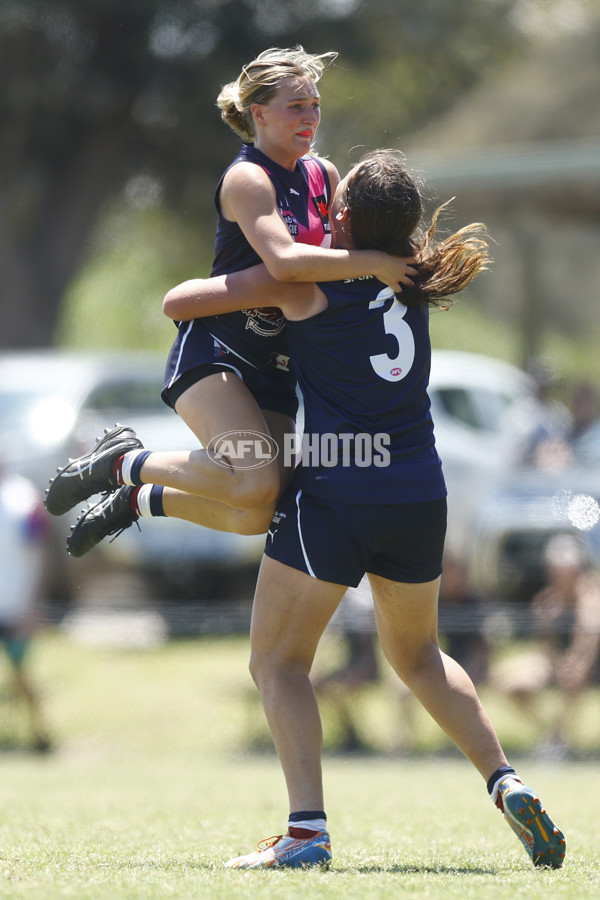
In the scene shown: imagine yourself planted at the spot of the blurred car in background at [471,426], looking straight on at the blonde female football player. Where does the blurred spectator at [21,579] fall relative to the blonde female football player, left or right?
right

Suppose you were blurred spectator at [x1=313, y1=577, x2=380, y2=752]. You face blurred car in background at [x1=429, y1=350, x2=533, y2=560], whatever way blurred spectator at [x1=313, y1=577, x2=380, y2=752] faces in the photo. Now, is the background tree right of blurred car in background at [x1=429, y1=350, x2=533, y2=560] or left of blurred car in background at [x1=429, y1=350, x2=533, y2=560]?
left

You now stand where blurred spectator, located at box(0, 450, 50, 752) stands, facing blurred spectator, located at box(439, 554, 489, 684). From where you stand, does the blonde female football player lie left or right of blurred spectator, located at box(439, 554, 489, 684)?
right

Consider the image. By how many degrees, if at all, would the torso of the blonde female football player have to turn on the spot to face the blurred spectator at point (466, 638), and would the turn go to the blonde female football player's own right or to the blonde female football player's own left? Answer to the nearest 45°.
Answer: approximately 135° to the blonde female football player's own left

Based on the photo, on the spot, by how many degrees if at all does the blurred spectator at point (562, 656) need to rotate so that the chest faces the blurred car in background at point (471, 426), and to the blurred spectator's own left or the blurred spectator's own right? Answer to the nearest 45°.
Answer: approximately 135° to the blurred spectator's own right

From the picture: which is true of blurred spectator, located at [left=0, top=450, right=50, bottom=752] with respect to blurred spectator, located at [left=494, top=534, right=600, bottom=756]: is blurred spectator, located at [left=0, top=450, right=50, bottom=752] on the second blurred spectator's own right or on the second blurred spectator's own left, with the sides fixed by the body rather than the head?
on the second blurred spectator's own right

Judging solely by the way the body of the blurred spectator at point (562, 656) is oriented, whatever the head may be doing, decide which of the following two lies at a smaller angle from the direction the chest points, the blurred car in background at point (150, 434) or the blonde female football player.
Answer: the blonde female football player

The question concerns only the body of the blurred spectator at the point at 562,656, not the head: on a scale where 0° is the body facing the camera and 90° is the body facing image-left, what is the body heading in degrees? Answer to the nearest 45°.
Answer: approximately 45°

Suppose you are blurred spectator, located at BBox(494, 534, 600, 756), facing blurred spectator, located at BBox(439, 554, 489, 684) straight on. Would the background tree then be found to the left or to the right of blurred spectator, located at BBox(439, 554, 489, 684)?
right
